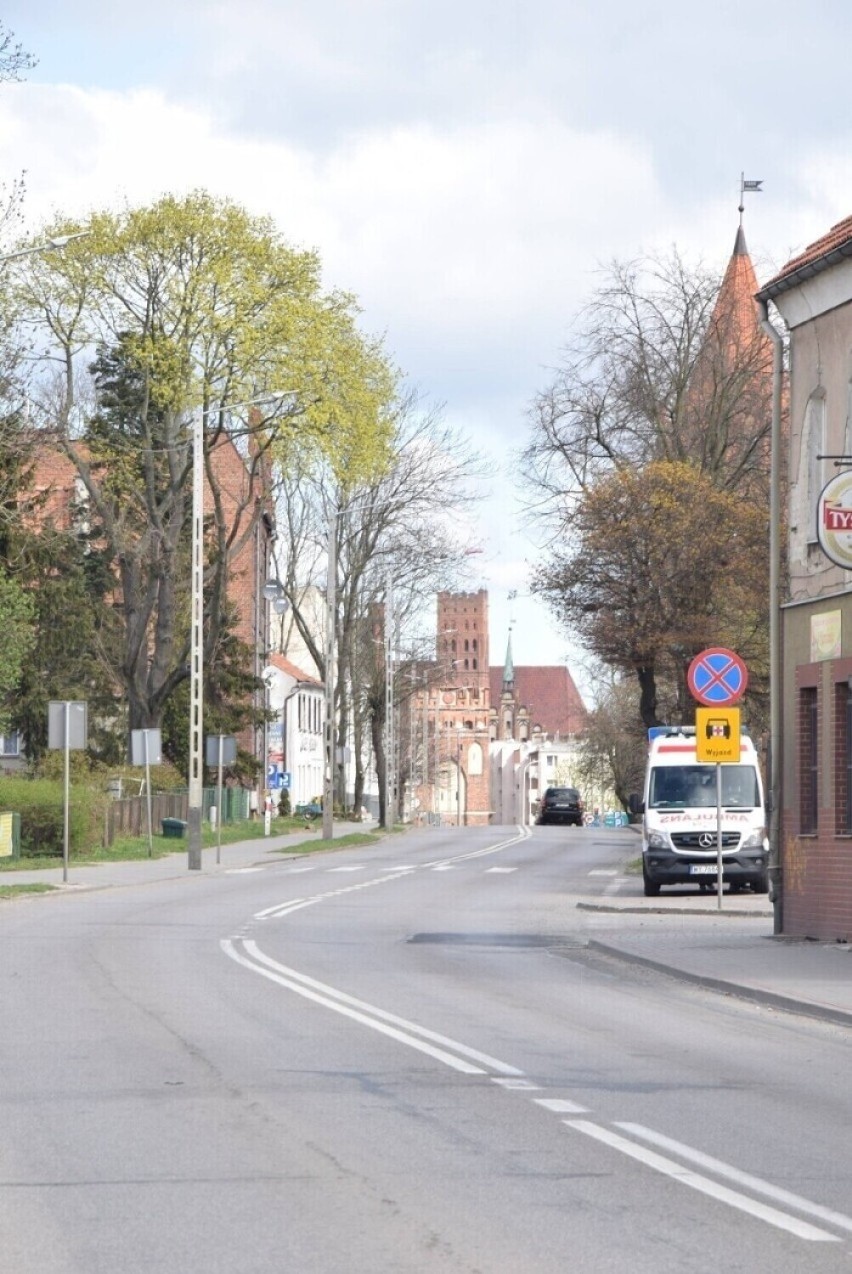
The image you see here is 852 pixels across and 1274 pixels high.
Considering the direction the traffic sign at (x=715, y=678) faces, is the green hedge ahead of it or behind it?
behind

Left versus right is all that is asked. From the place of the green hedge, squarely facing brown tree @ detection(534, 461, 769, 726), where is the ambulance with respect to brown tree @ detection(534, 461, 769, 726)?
right

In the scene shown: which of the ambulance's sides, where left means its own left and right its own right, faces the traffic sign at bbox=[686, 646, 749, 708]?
front

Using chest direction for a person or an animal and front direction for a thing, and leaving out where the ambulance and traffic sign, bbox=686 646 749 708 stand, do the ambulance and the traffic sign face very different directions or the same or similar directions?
same or similar directions

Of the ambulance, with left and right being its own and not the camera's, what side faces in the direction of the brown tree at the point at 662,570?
back

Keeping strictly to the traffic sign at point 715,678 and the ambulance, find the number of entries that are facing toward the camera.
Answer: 2

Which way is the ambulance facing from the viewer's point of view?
toward the camera

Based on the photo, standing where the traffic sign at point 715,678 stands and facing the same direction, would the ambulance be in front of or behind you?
behind

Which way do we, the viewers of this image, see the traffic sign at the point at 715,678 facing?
facing the viewer

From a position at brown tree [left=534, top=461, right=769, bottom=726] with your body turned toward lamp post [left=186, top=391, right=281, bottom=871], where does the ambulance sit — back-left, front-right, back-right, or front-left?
front-left

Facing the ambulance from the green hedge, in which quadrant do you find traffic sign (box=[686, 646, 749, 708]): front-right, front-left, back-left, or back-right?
front-right

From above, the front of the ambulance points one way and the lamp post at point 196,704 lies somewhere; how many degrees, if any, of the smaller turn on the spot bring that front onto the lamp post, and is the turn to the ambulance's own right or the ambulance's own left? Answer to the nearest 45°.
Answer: approximately 135° to the ambulance's own right

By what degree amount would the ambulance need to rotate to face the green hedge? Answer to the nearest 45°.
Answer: approximately 135° to its right

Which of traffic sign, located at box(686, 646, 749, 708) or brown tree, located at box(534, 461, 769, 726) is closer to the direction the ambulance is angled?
the traffic sign
